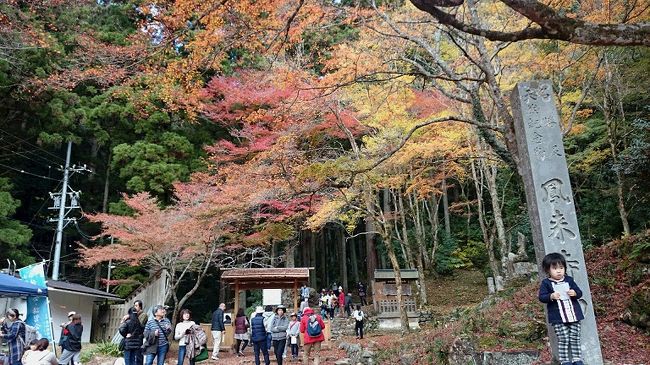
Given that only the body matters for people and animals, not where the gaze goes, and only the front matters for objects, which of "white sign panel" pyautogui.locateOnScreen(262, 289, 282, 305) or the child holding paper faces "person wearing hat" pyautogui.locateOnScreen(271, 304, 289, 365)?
the white sign panel

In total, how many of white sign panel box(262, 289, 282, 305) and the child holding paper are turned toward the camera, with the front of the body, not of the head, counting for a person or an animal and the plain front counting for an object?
2

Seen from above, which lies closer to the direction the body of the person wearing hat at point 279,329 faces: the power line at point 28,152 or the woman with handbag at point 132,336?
the woman with handbag

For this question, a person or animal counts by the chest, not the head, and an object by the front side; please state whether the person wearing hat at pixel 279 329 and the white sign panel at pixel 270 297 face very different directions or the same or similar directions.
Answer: same or similar directions

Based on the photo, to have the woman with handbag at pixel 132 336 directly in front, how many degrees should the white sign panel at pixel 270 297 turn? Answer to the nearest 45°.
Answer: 0° — it already faces them

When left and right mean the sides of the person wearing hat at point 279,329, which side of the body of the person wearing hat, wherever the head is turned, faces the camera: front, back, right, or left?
front

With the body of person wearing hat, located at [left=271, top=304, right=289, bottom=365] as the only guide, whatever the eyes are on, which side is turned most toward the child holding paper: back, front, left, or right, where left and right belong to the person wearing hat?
front

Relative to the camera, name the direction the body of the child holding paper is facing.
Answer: toward the camera

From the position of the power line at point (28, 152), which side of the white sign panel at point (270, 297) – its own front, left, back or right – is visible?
right

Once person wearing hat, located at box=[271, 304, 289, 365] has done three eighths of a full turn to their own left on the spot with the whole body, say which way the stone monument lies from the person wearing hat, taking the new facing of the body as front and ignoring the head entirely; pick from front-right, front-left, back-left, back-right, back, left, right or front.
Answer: right

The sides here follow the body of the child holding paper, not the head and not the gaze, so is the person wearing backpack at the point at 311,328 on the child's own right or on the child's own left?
on the child's own right
